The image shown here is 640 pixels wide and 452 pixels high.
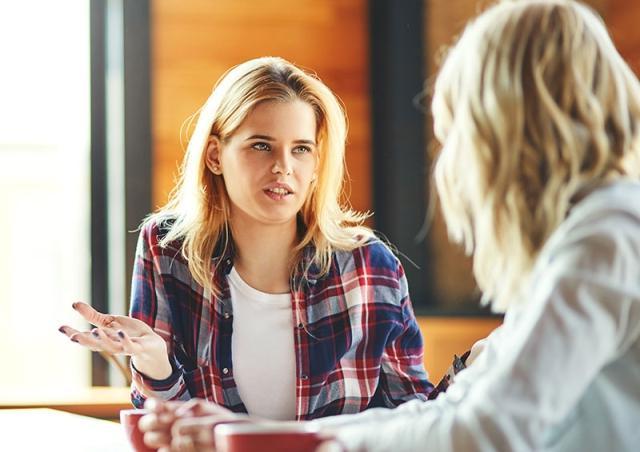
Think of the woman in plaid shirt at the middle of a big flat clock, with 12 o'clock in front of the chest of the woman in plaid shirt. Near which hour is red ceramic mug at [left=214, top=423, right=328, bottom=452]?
The red ceramic mug is roughly at 12 o'clock from the woman in plaid shirt.

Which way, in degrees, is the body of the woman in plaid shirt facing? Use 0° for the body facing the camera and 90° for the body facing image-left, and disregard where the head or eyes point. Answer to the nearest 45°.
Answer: approximately 0°

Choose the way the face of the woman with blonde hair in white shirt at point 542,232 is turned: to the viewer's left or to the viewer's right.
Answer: to the viewer's left

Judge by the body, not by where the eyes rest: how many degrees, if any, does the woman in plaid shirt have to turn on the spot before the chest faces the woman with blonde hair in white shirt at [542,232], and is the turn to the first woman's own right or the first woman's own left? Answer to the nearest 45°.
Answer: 0° — they already face them
